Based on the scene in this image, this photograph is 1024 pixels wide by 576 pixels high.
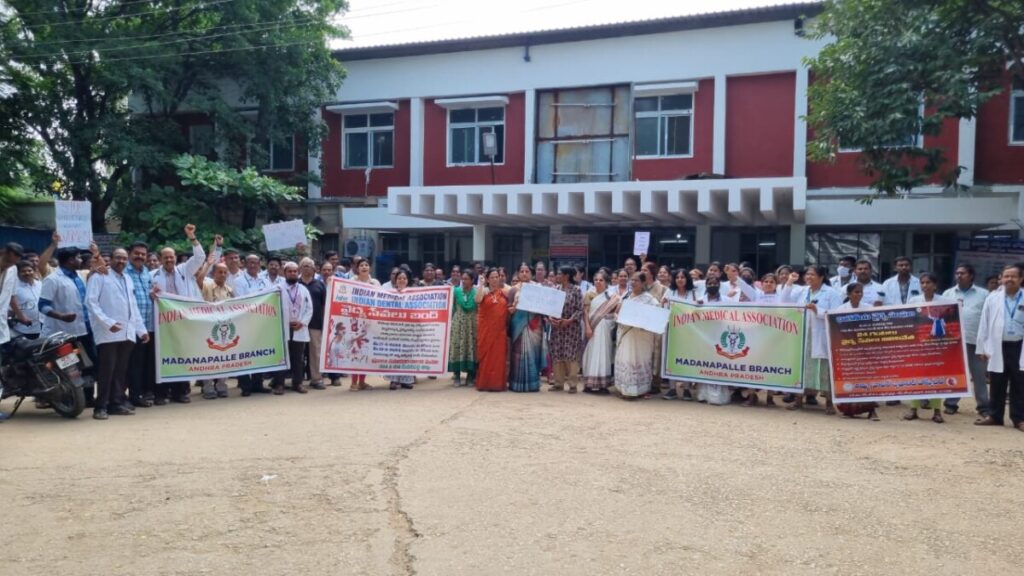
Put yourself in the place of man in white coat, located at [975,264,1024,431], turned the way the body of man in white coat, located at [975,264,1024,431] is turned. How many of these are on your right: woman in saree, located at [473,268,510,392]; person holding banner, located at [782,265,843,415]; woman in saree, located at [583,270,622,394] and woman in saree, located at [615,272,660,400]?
4

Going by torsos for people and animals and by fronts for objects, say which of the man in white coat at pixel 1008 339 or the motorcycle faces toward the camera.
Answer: the man in white coat

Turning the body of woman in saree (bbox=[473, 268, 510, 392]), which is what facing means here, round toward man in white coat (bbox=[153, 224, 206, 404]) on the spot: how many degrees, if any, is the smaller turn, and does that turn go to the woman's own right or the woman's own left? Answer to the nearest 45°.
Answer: approximately 90° to the woman's own right

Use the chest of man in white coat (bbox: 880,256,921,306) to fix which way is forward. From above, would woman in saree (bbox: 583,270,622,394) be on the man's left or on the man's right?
on the man's right

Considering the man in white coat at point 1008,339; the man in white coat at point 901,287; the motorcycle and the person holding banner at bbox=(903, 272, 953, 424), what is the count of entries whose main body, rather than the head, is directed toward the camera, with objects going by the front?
3

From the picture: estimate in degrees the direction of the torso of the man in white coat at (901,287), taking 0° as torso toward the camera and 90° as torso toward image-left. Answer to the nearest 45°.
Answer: approximately 0°

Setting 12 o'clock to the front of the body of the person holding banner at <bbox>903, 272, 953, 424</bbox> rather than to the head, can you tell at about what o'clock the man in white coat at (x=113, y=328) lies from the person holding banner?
The man in white coat is roughly at 2 o'clock from the person holding banner.

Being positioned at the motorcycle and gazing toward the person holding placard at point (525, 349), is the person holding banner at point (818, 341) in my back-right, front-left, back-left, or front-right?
front-right

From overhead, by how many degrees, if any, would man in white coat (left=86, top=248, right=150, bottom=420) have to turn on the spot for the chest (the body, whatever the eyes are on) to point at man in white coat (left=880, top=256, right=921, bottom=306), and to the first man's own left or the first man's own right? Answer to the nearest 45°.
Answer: approximately 45° to the first man's own left

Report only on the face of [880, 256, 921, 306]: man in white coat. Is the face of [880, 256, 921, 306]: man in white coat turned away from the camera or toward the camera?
toward the camera

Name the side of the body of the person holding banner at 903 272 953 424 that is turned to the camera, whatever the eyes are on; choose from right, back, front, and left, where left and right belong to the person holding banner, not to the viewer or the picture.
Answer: front

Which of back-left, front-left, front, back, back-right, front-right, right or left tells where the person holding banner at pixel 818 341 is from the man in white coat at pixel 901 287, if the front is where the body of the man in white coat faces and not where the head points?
front-right

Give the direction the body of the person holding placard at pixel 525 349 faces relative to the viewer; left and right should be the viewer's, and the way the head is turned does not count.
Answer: facing the viewer

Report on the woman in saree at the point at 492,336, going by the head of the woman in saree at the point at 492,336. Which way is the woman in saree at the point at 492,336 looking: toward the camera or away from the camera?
toward the camera

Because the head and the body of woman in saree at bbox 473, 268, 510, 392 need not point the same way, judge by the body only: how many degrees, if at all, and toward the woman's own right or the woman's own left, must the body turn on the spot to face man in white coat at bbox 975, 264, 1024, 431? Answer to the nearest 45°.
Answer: approximately 90° to the woman's own left

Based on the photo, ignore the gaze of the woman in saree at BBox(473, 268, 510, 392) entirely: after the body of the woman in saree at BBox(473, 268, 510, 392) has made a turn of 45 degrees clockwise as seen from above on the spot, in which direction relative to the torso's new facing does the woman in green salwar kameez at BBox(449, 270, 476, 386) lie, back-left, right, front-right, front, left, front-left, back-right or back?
right
